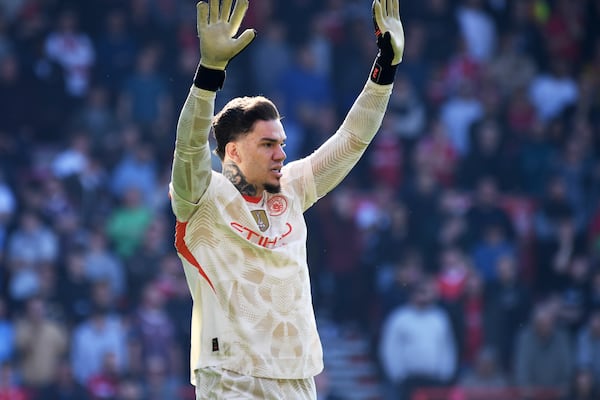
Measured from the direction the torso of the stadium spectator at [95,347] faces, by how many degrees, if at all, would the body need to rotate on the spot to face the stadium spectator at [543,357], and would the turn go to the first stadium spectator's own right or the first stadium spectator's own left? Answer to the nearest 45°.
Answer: approximately 90° to the first stadium spectator's own left

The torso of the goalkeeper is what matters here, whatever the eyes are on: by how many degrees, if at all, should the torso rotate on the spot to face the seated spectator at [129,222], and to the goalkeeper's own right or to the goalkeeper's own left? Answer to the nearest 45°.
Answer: approximately 135° to the goalkeeper's own left

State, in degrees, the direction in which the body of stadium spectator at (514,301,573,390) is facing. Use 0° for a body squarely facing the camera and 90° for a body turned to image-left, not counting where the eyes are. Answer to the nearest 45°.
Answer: approximately 0°

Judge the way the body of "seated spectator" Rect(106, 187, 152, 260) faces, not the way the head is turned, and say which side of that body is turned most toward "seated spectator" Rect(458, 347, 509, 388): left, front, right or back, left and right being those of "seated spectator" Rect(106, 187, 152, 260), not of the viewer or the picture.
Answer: left

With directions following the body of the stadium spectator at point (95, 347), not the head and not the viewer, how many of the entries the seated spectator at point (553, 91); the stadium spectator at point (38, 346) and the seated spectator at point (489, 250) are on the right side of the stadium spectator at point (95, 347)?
1

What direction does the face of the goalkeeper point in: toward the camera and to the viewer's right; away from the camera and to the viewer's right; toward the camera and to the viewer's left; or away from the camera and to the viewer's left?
toward the camera and to the viewer's right

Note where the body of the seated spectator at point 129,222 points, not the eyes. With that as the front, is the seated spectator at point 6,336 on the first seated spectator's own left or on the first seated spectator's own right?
on the first seated spectator's own right
